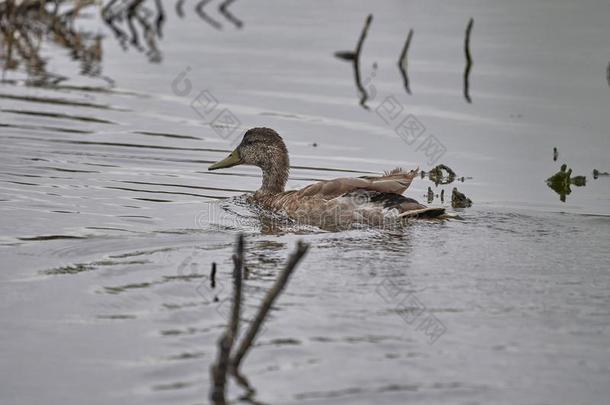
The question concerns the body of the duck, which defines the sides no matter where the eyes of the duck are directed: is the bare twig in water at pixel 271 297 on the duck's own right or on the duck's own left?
on the duck's own left

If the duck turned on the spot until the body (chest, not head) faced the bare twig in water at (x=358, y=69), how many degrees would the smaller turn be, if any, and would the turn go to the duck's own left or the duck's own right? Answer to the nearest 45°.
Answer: approximately 90° to the duck's own right

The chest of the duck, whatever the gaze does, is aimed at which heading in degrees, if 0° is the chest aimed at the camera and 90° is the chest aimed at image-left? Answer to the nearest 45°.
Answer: approximately 90°

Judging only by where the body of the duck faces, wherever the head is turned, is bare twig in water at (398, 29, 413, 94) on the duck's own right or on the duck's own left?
on the duck's own right

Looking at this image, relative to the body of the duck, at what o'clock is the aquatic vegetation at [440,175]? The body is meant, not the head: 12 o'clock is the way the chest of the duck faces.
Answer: The aquatic vegetation is roughly at 4 o'clock from the duck.

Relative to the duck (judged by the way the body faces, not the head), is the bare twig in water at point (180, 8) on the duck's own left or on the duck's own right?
on the duck's own right

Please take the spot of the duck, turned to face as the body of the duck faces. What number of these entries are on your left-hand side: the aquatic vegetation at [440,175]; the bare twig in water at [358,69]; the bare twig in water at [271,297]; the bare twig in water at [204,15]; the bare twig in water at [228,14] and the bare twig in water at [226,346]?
2

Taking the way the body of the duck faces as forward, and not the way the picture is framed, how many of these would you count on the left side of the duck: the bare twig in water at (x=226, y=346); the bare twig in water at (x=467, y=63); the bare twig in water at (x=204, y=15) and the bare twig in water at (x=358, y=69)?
1

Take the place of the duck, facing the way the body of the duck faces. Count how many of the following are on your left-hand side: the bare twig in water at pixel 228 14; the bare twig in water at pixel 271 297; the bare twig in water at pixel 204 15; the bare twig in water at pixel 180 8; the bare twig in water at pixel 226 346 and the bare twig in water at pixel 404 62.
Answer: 2

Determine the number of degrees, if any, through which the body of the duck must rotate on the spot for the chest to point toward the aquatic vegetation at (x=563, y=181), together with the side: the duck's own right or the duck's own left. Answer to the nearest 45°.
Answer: approximately 135° to the duck's own right

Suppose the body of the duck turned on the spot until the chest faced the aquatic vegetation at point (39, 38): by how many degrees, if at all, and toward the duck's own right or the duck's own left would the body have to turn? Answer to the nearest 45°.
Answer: approximately 45° to the duck's own right
